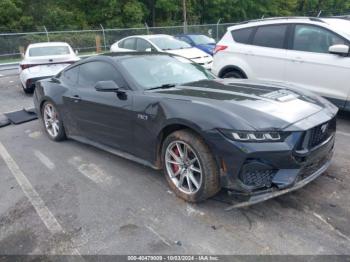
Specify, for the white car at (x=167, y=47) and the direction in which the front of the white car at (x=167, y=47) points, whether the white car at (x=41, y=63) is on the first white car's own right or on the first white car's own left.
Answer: on the first white car's own right

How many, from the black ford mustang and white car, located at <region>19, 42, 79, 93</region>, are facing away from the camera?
1

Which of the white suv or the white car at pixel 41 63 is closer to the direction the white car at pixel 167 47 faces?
the white suv

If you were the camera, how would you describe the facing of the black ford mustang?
facing the viewer and to the right of the viewer

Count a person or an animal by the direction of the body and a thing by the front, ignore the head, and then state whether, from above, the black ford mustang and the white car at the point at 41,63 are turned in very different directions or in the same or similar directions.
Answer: very different directions

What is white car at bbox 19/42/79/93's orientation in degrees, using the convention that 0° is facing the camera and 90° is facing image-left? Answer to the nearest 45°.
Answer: approximately 180°

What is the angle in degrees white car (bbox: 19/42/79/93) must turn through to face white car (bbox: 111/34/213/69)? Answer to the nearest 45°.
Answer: approximately 90° to its right

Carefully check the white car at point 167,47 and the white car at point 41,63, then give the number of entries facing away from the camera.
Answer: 1

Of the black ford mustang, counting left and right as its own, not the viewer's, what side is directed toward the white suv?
left

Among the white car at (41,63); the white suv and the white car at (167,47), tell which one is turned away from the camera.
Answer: the white car at (41,63)

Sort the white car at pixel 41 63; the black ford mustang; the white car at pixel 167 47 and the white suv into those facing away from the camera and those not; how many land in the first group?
1
